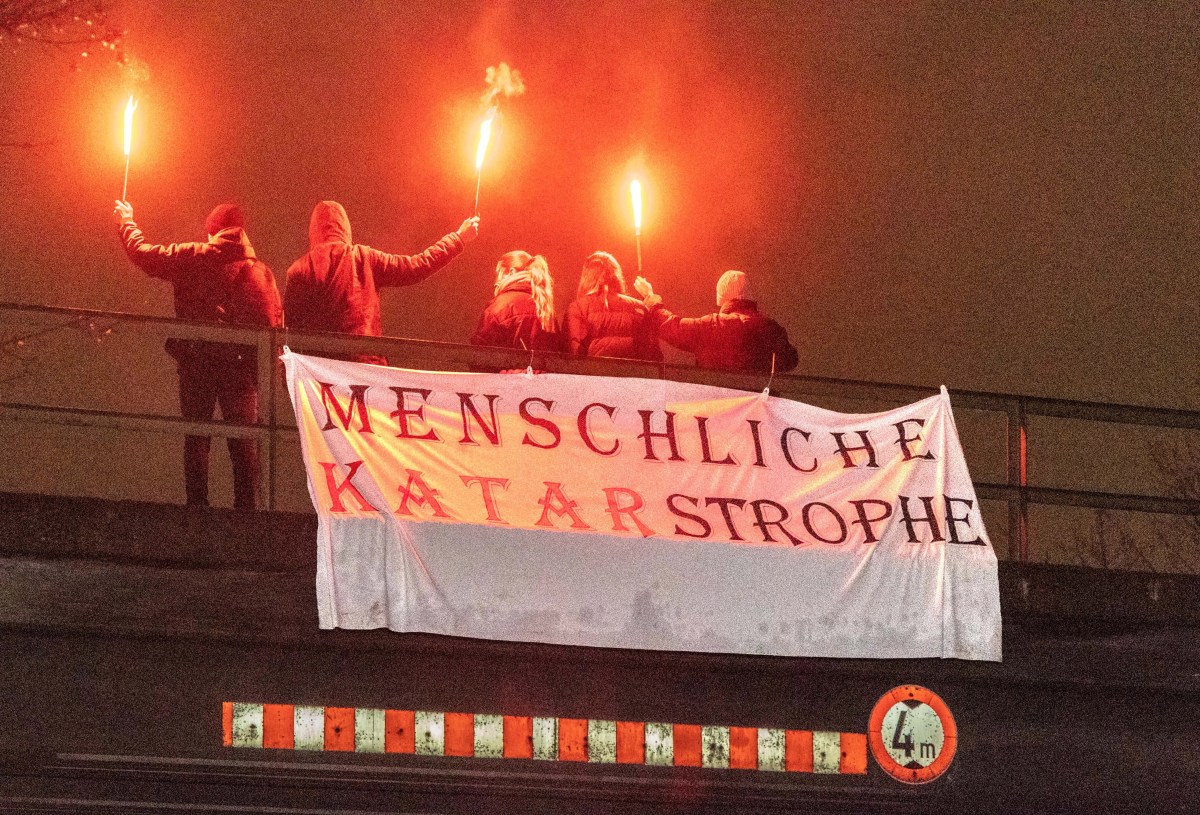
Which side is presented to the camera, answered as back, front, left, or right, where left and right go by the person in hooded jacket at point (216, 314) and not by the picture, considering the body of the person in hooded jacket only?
back

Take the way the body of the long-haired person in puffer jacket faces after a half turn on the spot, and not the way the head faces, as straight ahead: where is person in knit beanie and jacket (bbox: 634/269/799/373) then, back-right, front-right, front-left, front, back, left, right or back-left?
left

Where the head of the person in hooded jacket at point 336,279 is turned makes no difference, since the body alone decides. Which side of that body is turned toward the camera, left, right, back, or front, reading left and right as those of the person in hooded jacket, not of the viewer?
back

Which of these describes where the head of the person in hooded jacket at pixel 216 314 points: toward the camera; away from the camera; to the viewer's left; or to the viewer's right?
away from the camera

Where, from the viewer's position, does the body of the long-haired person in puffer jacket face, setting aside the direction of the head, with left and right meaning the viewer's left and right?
facing away from the viewer

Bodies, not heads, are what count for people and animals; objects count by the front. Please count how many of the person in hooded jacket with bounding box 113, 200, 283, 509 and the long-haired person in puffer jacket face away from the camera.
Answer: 2

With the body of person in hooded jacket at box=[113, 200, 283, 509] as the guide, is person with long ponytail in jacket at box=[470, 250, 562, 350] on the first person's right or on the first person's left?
on the first person's right

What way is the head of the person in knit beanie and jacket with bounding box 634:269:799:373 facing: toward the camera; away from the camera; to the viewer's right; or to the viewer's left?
away from the camera

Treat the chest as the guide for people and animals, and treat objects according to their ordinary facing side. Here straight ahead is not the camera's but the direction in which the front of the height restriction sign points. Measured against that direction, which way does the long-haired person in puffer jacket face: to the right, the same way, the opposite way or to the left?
the opposite way
